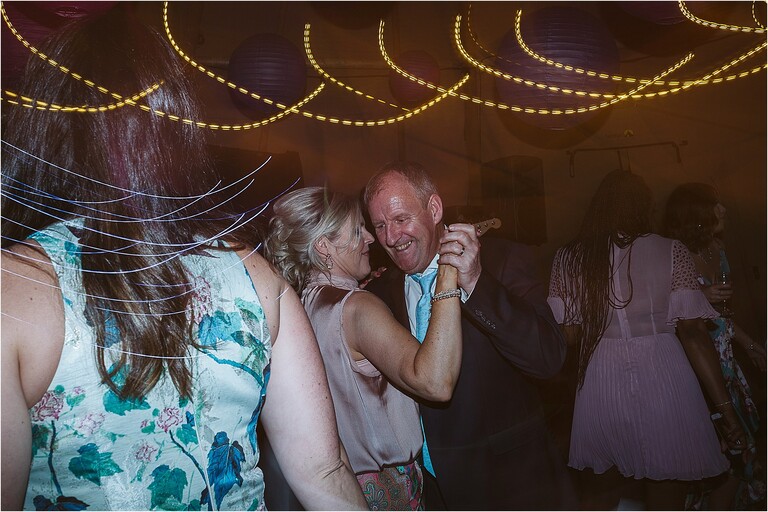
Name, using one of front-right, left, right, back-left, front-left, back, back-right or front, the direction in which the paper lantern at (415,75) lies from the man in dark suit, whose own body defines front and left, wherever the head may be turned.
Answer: back-right

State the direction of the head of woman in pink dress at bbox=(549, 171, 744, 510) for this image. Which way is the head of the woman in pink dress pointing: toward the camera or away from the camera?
away from the camera

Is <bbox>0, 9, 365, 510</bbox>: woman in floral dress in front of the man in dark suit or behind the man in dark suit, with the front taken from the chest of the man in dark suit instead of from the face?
in front

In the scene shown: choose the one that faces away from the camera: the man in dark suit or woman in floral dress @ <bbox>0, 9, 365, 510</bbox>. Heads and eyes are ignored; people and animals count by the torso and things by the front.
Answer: the woman in floral dress

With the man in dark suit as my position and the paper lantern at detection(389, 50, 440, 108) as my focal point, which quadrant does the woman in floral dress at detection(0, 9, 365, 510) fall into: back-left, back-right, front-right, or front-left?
back-left

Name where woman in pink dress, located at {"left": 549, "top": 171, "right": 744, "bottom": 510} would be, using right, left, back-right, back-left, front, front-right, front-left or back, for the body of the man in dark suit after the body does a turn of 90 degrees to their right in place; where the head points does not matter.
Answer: right

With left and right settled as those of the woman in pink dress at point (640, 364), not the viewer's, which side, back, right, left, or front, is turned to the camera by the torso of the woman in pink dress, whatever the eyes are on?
back

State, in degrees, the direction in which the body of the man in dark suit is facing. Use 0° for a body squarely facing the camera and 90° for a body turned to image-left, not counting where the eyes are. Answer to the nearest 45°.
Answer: approximately 45°

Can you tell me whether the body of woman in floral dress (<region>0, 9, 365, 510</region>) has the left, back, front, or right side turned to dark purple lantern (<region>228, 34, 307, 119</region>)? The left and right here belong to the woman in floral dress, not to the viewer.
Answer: front

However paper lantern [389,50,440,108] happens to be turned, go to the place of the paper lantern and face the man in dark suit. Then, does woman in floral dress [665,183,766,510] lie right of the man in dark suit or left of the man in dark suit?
left

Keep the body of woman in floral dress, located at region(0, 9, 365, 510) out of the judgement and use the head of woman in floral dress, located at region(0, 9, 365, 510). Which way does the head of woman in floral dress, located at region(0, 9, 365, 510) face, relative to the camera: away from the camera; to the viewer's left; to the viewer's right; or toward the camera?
away from the camera

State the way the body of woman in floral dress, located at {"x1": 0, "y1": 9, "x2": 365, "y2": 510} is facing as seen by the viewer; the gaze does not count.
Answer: away from the camera

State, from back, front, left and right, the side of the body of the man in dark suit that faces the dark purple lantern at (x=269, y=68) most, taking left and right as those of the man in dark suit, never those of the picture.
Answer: right
